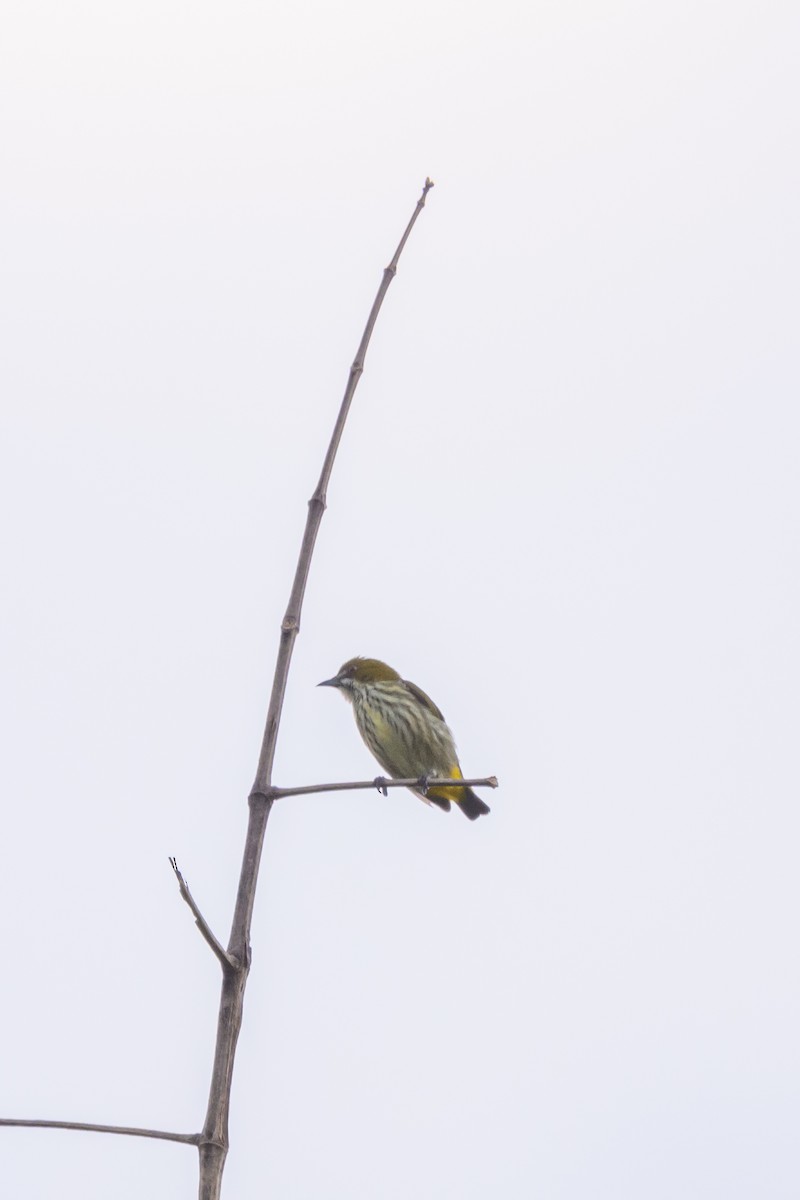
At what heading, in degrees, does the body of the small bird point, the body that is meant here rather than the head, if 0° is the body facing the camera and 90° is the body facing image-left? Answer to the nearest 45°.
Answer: approximately 45°
